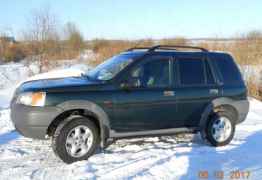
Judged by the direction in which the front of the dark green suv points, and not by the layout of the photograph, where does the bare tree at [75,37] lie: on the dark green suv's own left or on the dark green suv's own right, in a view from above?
on the dark green suv's own right

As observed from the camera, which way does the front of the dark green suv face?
facing the viewer and to the left of the viewer
